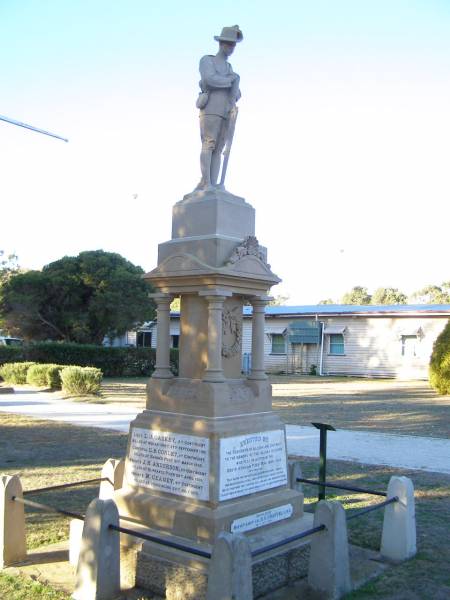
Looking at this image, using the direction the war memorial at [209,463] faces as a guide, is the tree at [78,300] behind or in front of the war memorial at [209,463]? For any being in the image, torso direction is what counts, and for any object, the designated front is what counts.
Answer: behind

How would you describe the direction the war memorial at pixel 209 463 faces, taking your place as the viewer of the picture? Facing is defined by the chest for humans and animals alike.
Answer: facing the viewer and to the right of the viewer

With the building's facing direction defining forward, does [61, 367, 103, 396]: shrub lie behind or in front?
in front

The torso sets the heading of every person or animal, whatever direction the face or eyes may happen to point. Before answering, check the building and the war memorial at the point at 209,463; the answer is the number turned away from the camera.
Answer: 0

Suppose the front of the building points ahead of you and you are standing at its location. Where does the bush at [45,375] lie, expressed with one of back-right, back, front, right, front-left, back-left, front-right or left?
front-right

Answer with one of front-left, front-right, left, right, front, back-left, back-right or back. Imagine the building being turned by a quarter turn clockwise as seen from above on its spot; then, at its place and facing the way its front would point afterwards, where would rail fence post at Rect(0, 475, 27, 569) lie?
left

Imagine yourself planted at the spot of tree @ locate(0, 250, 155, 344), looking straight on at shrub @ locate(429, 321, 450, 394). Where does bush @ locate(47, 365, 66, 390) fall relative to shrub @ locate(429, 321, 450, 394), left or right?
right

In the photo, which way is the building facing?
toward the camera

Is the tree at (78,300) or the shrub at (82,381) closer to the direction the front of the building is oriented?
the shrub

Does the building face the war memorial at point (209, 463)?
yes

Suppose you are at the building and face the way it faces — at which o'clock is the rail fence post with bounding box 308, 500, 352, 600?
The rail fence post is roughly at 12 o'clock from the building.

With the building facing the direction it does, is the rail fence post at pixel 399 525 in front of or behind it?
in front

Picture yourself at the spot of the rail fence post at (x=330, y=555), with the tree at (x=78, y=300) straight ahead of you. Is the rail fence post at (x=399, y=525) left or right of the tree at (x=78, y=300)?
right

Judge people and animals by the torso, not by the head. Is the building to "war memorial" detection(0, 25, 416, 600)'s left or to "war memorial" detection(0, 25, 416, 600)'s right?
on its left
